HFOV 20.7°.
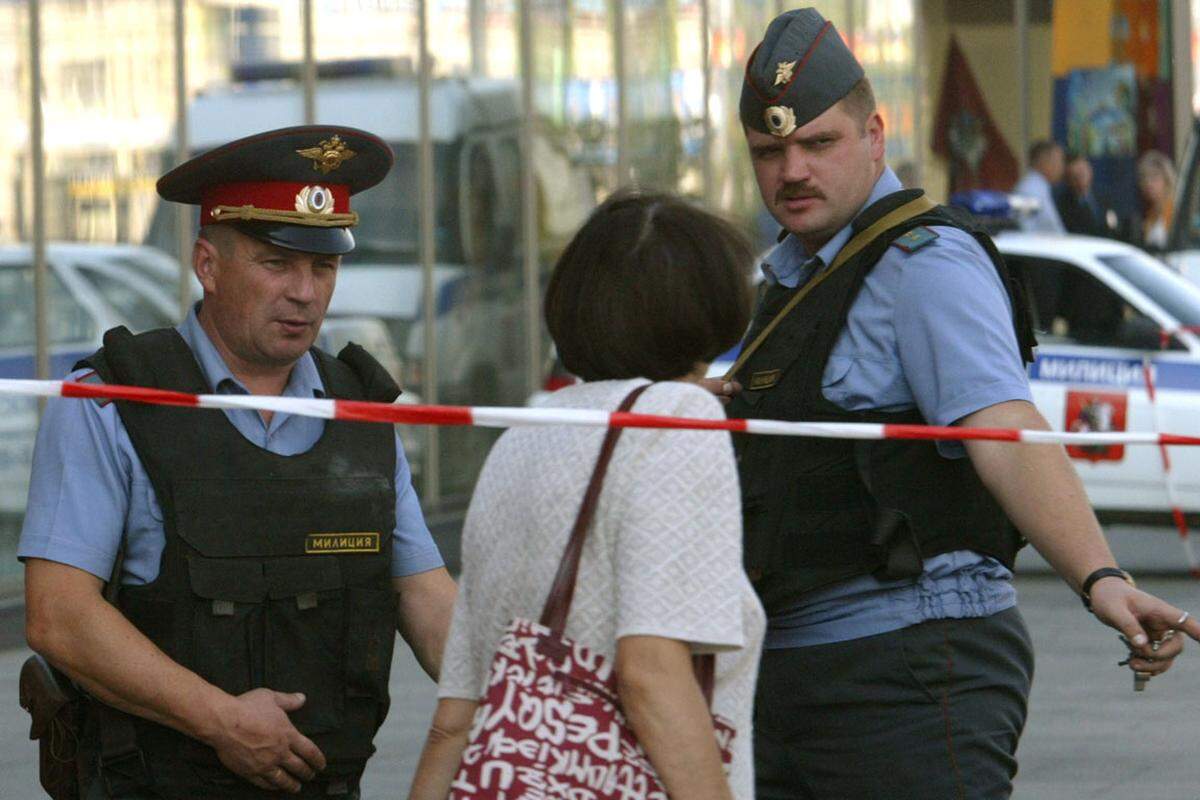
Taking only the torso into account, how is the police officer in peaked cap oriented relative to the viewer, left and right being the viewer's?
facing the viewer and to the right of the viewer

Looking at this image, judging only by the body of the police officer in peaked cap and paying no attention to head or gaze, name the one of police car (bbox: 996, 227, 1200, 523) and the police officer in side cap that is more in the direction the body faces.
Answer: the police officer in side cap

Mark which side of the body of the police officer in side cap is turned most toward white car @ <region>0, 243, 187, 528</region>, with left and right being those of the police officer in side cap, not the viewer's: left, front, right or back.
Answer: right

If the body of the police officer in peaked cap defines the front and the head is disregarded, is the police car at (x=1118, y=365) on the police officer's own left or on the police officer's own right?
on the police officer's own left

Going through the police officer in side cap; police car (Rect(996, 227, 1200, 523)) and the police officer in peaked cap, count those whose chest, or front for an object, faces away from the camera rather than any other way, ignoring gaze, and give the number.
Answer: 0

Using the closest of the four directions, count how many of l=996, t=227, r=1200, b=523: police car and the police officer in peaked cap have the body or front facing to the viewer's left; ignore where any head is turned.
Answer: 0

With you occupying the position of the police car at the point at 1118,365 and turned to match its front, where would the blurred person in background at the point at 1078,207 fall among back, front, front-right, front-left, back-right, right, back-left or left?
back-left

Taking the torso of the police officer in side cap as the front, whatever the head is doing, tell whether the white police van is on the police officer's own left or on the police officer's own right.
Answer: on the police officer's own right

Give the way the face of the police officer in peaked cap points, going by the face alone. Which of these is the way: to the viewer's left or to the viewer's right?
to the viewer's right
